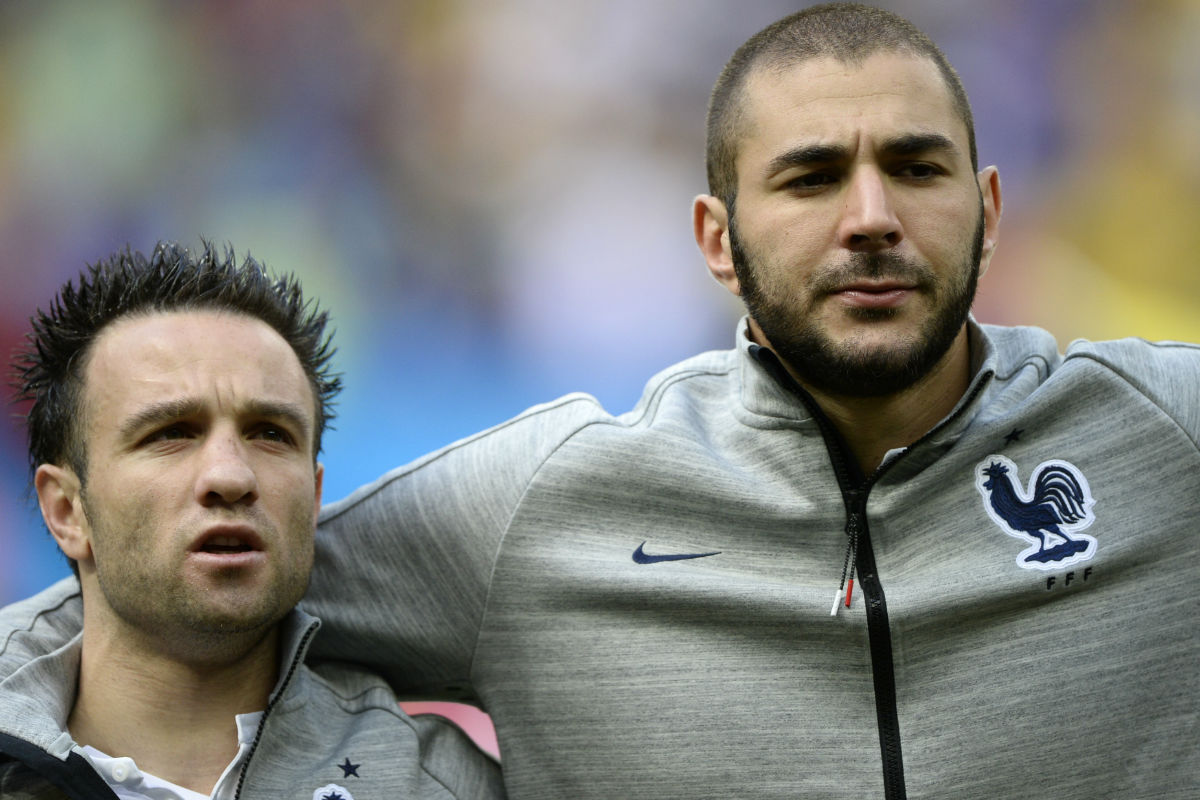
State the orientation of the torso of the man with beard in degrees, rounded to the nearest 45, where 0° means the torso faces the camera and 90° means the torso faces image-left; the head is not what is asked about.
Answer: approximately 0°

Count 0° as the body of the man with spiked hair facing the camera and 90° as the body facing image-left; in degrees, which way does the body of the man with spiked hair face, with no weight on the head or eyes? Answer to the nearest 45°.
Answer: approximately 0°

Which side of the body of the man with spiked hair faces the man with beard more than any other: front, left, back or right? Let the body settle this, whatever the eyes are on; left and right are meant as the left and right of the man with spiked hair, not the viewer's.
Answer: left

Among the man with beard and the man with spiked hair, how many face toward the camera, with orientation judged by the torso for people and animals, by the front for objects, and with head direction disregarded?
2

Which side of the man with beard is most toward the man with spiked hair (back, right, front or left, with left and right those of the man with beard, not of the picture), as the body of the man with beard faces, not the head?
right
